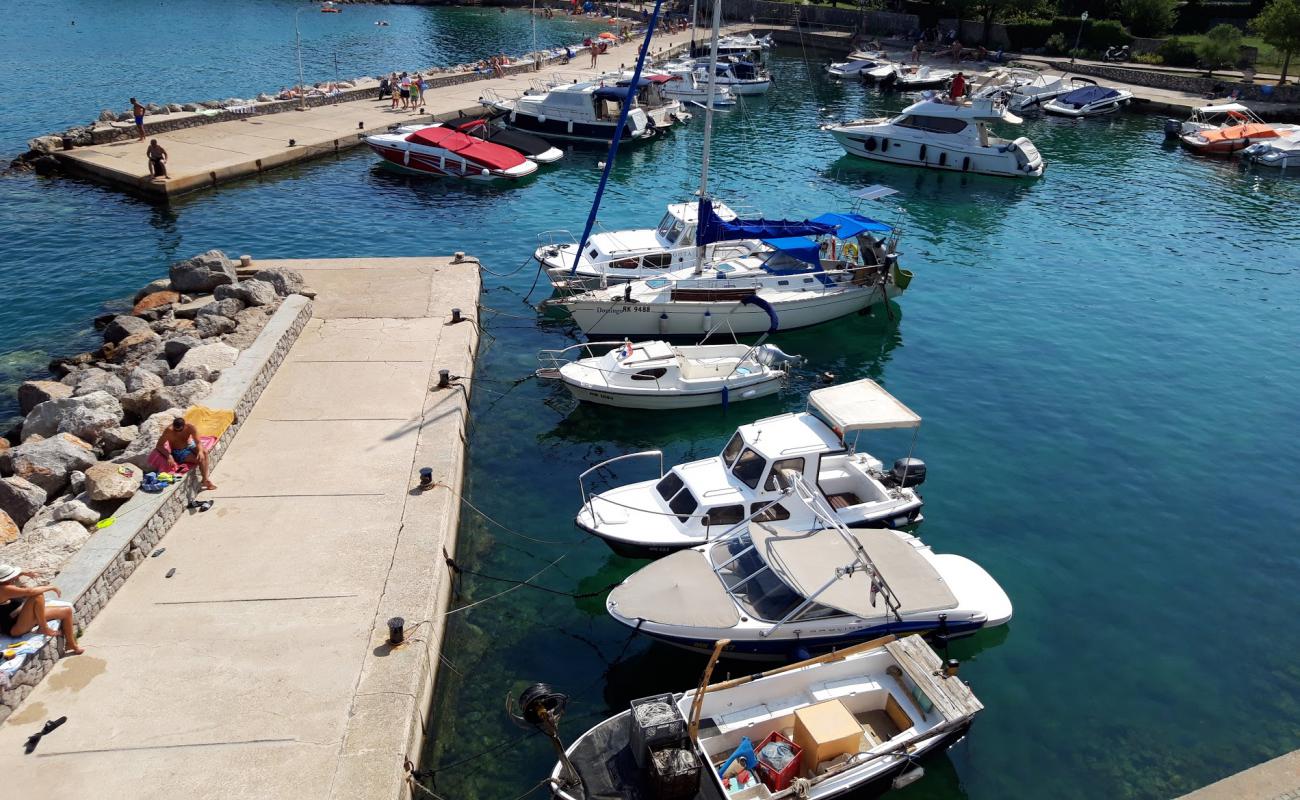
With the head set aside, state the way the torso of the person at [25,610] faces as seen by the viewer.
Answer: to the viewer's right

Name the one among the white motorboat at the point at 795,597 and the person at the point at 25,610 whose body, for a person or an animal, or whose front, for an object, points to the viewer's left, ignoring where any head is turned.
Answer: the white motorboat

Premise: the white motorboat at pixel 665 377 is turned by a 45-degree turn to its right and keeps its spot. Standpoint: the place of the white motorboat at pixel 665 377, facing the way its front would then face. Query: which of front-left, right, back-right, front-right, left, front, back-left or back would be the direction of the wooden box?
back-left

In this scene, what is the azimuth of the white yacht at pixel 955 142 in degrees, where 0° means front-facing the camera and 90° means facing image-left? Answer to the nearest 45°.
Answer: approximately 90°

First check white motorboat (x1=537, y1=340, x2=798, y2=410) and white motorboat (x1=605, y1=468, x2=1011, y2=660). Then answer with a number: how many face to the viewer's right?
0

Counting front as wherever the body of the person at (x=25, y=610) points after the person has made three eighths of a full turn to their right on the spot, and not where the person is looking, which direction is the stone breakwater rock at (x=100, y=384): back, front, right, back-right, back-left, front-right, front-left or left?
back-right

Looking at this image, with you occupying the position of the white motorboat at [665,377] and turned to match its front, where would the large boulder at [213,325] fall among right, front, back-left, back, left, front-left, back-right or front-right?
front

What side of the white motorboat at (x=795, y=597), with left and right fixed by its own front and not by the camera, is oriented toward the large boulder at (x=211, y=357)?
front

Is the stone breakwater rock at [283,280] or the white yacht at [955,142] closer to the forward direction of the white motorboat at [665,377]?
the stone breakwater rock

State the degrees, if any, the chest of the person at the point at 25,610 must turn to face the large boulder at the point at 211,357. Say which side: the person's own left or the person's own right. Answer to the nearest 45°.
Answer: approximately 45° to the person's own left

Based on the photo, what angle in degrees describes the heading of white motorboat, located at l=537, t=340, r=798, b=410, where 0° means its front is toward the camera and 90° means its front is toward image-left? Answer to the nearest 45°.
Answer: approximately 90°

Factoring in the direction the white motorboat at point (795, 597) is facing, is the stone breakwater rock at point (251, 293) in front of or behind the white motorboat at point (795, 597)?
in front
